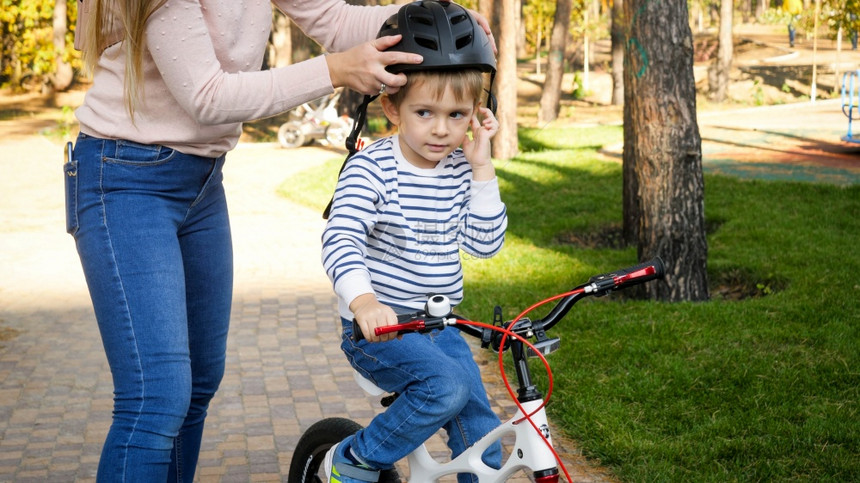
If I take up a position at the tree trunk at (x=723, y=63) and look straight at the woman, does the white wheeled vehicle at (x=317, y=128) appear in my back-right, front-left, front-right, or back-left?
front-right

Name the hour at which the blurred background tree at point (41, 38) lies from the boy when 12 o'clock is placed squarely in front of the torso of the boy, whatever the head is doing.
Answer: The blurred background tree is roughly at 7 o'clock from the boy.

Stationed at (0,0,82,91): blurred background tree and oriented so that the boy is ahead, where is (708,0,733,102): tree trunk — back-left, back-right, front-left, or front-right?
front-left

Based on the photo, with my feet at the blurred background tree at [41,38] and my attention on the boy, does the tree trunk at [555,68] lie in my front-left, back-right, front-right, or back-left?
front-left

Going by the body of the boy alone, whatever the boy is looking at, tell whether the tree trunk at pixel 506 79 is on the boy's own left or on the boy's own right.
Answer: on the boy's own left

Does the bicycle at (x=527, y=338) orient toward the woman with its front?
no

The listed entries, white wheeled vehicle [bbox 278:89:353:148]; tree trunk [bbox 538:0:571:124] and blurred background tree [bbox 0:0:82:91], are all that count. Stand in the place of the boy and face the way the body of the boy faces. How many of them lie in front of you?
0

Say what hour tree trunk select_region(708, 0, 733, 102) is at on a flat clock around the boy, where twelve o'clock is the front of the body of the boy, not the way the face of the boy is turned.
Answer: The tree trunk is roughly at 8 o'clock from the boy.

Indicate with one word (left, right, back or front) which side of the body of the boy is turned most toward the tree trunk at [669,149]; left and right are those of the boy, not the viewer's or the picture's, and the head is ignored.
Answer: left

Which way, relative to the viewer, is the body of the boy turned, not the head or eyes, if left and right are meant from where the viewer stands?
facing the viewer and to the right of the viewer

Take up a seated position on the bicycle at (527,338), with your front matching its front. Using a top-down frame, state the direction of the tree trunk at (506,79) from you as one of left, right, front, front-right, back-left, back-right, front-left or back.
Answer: back-left

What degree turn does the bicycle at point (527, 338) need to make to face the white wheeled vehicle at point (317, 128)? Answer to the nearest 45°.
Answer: approximately 135° to its left

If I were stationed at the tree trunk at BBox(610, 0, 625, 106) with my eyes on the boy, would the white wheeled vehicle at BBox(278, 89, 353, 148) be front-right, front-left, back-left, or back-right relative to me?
front-right

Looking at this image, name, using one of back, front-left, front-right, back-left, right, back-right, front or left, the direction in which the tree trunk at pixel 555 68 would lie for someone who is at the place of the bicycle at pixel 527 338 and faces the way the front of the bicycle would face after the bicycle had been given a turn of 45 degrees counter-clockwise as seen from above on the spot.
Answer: left

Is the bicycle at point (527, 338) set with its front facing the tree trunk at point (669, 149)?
no
